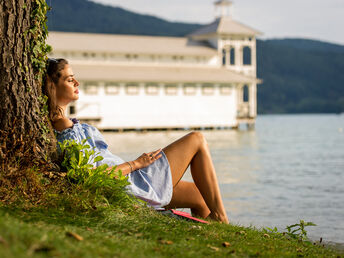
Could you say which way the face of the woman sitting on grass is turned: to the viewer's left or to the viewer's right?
to the viewer's right

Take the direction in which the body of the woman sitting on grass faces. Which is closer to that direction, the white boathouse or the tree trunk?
the white boathouse

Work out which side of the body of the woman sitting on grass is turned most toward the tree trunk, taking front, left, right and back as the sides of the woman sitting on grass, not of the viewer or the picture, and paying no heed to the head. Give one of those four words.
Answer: back

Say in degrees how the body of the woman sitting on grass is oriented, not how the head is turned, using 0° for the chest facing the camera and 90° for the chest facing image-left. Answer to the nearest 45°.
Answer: approximately 270°

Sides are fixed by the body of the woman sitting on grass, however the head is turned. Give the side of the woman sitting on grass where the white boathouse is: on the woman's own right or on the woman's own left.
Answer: on the woman's own left
